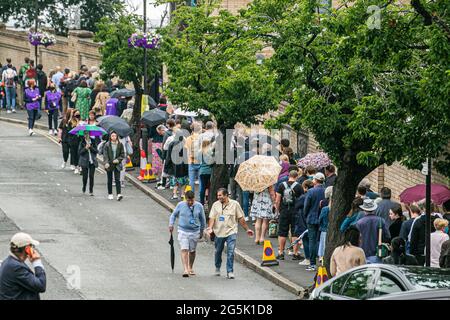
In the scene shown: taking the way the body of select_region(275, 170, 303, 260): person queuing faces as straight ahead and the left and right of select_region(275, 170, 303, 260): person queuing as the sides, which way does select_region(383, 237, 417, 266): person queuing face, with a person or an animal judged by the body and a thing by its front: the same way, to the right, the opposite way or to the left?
the same way

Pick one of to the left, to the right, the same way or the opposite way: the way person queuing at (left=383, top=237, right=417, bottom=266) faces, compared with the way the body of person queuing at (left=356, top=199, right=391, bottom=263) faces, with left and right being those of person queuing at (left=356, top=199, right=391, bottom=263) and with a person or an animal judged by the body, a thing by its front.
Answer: the same way

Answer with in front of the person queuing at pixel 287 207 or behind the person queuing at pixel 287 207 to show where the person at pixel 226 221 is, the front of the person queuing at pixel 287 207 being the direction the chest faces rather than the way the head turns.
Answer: behind

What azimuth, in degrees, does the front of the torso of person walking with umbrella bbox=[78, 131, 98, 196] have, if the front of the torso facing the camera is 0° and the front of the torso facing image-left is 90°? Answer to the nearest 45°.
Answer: approximately 0°

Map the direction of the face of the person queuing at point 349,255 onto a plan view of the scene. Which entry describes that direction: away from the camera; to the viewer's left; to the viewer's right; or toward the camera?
away from the camera

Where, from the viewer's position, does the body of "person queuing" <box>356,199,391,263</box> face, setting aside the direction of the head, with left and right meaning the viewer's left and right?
facing away from the viewer

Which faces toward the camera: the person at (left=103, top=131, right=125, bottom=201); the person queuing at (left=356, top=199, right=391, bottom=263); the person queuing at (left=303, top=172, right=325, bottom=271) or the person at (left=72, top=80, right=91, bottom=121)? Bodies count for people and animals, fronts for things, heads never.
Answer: the person at (left=103, top=131, right=125, bottom=201)

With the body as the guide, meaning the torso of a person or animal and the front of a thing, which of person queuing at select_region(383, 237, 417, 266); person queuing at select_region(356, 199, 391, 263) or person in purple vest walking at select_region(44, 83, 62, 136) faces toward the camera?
person in purple vest walking at select_region(44, 83, 62, 136)

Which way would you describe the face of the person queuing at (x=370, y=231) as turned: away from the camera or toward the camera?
away from the camera
